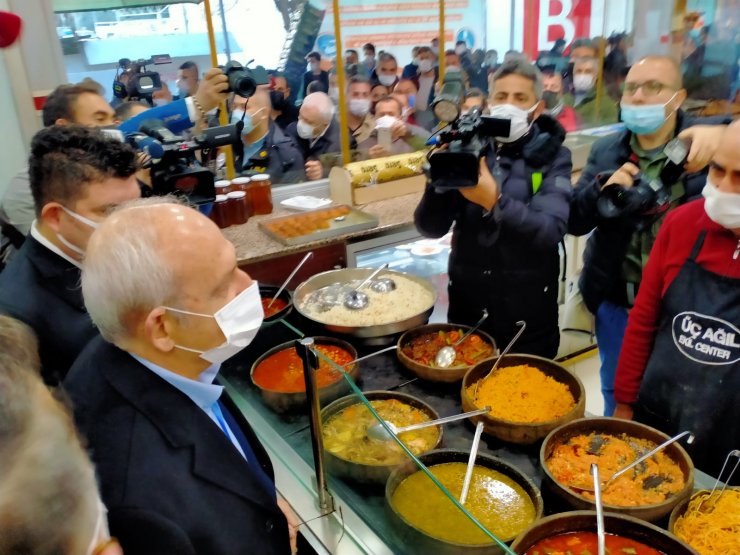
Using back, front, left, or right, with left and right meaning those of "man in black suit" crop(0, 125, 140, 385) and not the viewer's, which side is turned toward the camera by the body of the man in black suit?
right

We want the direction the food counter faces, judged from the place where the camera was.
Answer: facing the viewer and to the left of the viewer

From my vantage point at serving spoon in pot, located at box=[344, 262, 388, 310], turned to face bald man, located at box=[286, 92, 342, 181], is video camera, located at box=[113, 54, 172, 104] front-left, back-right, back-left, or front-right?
front-left

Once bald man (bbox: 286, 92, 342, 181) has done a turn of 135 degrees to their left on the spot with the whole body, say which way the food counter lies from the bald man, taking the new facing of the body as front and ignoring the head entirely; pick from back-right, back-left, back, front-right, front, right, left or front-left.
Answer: right

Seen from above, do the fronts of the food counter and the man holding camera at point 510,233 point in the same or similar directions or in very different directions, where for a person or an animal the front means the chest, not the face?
same or similar directions

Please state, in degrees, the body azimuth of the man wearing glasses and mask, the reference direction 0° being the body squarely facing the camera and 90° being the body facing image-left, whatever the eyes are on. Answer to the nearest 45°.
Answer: approximately 45°

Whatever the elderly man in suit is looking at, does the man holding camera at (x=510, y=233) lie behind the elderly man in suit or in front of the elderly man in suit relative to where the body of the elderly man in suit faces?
in front

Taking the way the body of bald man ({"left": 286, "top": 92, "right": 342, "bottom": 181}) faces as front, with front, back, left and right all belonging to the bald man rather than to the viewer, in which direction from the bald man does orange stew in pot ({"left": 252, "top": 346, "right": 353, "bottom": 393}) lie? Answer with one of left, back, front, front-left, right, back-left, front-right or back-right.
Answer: front-left

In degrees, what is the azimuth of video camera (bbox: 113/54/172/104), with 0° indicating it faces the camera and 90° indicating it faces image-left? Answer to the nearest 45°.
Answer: approximately 315°

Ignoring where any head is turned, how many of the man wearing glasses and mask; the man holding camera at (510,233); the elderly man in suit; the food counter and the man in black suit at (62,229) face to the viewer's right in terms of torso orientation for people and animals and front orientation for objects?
2

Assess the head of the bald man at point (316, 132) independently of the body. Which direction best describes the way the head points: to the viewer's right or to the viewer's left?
to the viewer's left

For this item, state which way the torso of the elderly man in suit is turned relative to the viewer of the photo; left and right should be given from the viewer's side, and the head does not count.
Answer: facing to the right of the viewer

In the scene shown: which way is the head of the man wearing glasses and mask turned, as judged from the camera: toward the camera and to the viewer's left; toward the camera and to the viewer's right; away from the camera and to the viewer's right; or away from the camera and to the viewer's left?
toward the camera and to the viewer's left

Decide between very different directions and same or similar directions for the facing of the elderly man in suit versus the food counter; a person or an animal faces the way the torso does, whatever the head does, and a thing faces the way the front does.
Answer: very different directions
